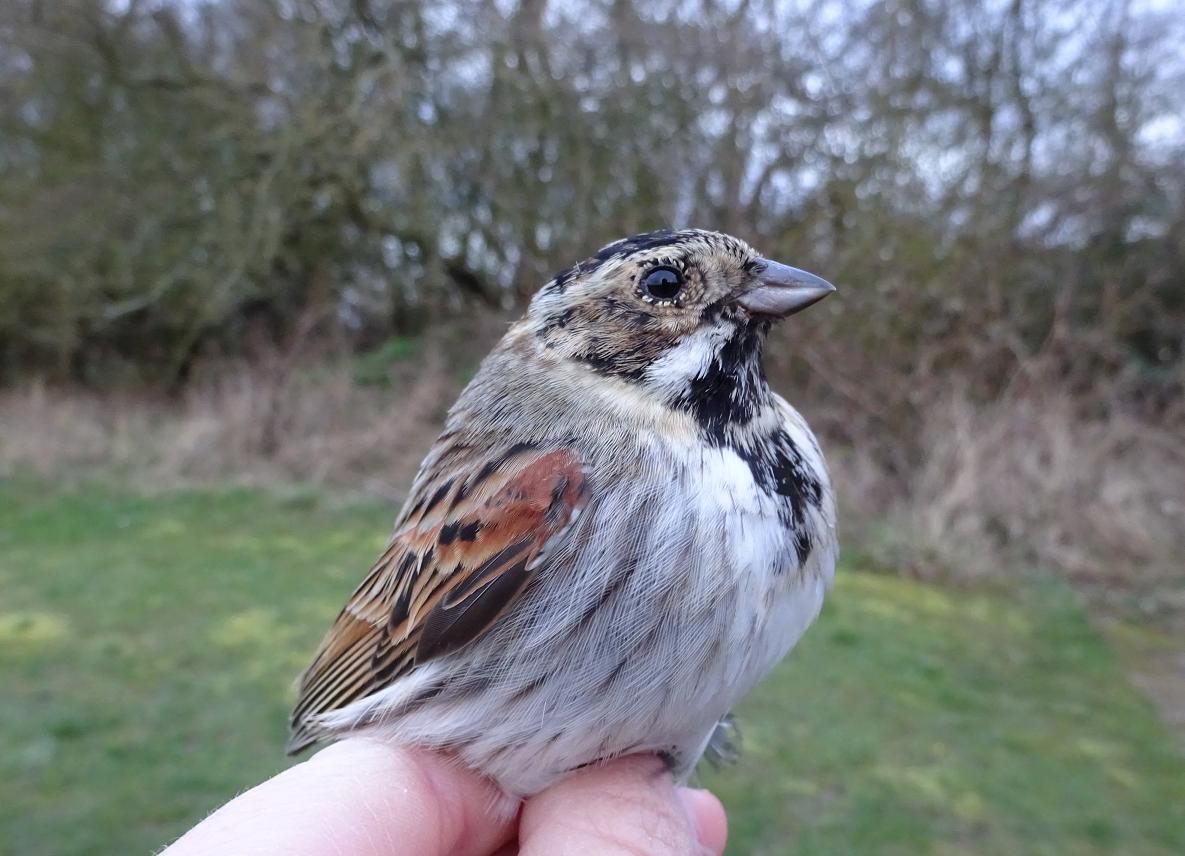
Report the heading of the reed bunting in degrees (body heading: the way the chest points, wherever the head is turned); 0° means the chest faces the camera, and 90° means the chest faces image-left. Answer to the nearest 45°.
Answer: approximately 270°
